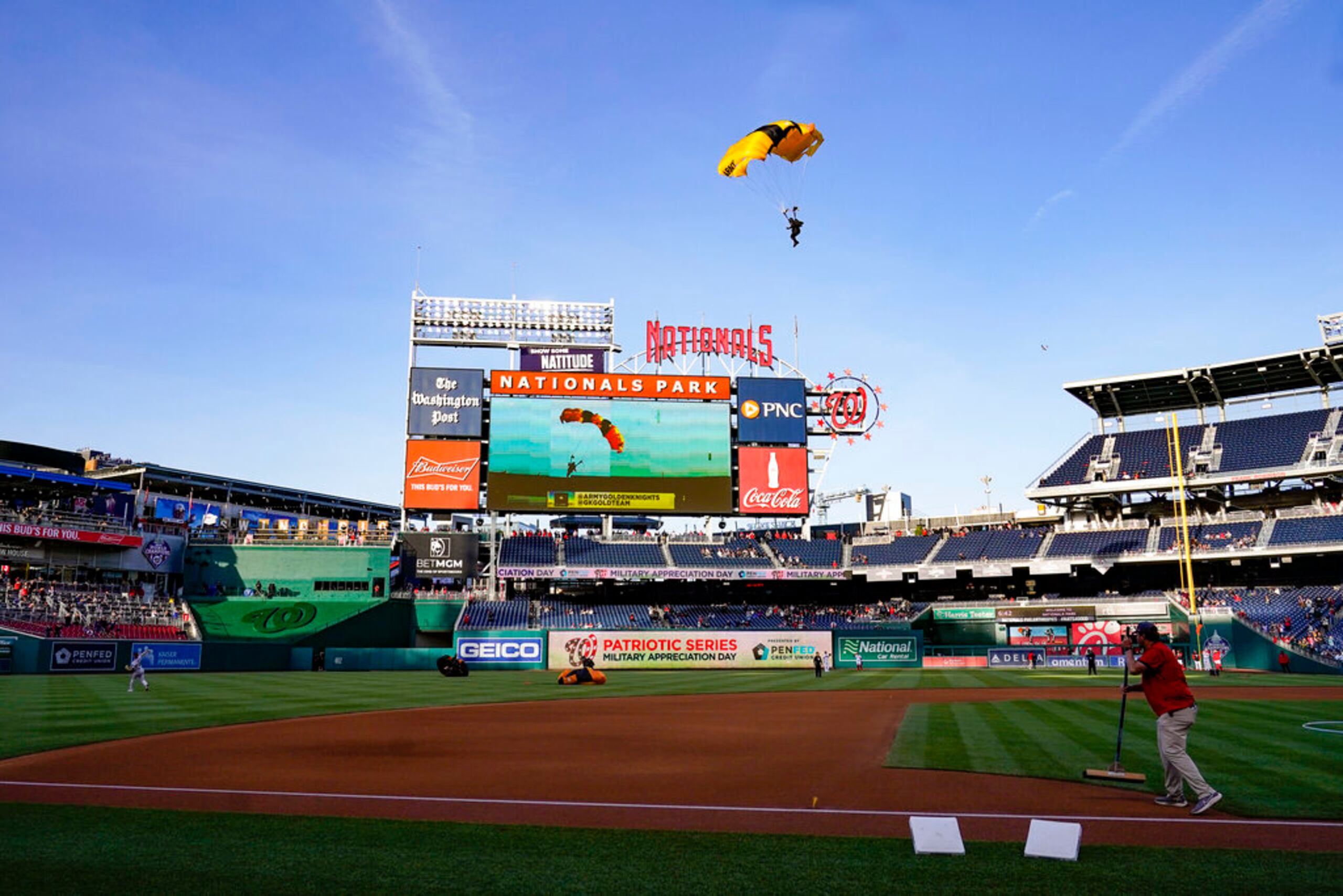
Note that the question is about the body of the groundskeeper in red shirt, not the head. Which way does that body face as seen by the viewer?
to the viewer's left

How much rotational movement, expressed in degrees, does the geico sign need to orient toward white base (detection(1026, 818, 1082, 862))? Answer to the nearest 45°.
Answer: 0° — it already faces it

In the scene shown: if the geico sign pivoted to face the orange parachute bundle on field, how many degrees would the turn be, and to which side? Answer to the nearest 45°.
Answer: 0° — it already faces it

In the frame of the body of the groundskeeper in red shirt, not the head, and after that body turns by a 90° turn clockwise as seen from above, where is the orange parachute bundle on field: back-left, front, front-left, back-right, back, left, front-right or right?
front-left

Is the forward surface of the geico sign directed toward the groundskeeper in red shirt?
yes

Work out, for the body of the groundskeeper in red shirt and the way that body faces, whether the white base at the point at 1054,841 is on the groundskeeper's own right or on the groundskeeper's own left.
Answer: on the groundskeeper's own left

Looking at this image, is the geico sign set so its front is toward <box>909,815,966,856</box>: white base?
yes

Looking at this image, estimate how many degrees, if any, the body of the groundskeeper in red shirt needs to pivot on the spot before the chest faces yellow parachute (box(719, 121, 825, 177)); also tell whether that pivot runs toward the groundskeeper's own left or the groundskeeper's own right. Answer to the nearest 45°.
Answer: approximately 45° to the groundskeeper's own right

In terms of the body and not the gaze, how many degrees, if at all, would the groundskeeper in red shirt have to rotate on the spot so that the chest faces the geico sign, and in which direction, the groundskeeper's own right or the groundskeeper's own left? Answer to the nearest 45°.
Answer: approximately 45° to the groundskeeper's own right

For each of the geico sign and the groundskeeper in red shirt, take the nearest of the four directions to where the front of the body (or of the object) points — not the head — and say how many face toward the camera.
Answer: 1

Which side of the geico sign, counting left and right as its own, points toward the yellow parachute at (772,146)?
front

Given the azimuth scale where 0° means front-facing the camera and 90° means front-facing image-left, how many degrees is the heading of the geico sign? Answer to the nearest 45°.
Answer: approximately 0°

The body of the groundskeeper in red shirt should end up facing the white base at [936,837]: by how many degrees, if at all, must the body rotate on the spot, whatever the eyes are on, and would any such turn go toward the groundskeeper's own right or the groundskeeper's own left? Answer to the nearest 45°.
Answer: approximately 45° to the groundskeeper's own left

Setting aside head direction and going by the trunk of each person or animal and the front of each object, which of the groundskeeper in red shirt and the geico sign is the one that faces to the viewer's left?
the groundskeeper in red shirt
